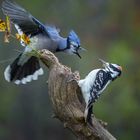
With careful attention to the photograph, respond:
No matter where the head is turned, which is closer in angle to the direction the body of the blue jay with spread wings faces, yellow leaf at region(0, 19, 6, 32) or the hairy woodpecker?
the hairy woodpecker

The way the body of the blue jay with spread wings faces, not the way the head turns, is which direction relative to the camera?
to the viewer's right
